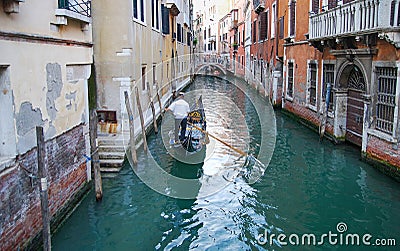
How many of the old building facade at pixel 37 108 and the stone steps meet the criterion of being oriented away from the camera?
0

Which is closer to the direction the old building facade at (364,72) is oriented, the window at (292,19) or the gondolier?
the gondolier

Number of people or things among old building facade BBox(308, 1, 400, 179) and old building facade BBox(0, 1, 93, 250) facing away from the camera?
0

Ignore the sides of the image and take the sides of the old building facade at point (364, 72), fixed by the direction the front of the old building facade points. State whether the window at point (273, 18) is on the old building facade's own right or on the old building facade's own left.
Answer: on the old building facade's own right

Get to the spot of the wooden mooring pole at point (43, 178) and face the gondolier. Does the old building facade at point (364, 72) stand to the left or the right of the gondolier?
right

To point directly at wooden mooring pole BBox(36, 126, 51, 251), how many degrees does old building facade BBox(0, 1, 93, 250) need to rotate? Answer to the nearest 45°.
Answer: approximately 45° to its right

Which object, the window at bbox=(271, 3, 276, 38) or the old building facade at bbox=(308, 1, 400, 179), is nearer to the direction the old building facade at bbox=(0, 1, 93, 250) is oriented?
the old building facade

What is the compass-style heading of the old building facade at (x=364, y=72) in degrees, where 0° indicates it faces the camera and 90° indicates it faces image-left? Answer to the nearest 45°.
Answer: approximately 45°

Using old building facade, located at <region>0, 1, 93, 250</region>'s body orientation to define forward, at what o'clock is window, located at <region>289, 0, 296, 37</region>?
The window is roughly at 9 o'clock from the old building facade.

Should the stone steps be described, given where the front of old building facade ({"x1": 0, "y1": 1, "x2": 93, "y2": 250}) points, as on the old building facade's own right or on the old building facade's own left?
on the old building facade's own left

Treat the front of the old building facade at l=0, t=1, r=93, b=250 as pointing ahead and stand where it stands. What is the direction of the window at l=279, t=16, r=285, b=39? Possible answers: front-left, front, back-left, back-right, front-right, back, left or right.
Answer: left

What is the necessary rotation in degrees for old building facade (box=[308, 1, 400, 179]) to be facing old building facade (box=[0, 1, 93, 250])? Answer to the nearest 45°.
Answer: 0° — it already faces it
